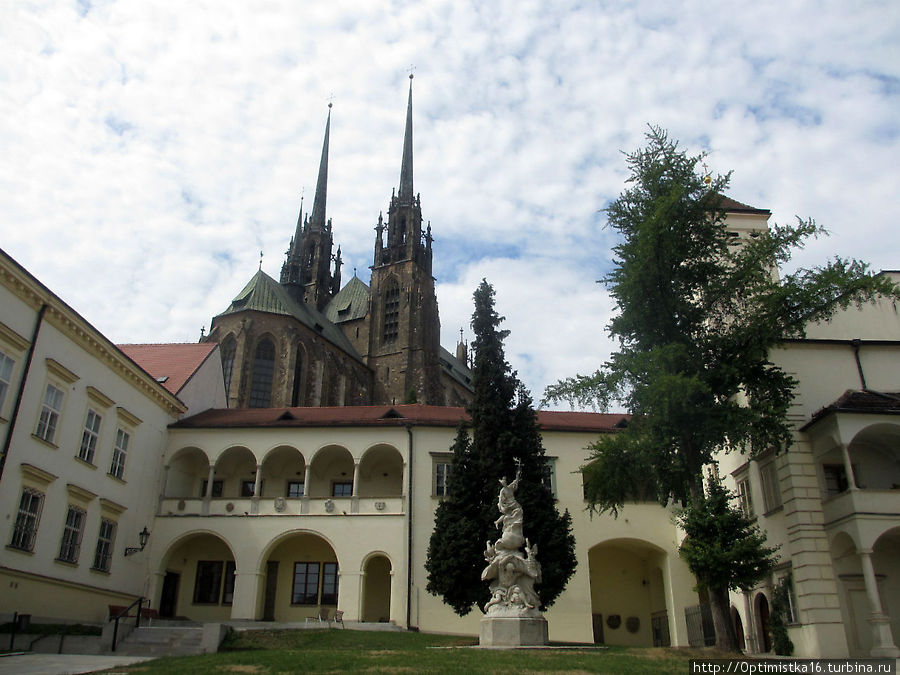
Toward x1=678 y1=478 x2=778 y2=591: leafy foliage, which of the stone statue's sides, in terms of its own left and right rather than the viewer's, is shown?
left

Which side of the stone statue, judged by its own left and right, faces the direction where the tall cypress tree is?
back

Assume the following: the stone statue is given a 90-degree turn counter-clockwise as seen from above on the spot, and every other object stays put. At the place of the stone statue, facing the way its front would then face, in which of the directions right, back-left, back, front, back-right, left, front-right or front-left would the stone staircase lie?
back

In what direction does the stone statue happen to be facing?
toward the camera

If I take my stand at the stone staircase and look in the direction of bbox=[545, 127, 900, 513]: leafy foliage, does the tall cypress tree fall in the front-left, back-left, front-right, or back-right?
front-left

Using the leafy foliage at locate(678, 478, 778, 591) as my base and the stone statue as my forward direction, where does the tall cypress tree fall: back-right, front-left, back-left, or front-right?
front-right
